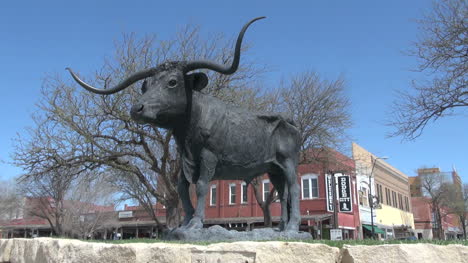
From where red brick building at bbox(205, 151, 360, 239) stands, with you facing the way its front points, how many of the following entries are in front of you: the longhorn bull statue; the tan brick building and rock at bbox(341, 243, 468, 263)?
2

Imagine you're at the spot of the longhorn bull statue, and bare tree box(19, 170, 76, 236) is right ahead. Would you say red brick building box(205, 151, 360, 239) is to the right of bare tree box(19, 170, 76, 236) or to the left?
right

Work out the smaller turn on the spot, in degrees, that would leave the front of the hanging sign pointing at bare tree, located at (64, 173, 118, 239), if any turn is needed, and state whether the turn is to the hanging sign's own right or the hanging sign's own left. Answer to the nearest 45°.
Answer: approximately 90° to the hanging sign's own right

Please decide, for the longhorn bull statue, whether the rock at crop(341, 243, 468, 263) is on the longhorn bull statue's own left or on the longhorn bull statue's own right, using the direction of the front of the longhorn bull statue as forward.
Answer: on the longhorn bull statue's own left

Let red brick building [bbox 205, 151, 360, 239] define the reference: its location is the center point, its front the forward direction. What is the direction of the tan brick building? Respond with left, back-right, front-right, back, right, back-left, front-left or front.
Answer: back-left

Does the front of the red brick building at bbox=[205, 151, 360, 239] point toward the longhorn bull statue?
yes

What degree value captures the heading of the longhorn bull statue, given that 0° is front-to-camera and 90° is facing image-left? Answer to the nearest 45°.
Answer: approximately 45°
